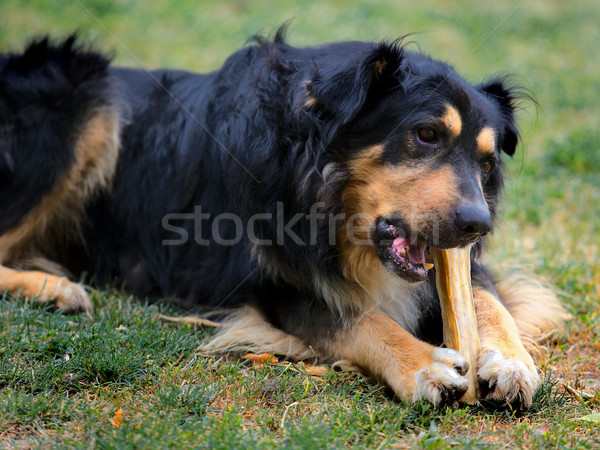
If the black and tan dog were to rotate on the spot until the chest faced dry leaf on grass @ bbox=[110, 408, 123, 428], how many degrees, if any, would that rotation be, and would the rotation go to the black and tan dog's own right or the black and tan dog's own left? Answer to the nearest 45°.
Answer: approximately 45° to the black and tan dog's own right

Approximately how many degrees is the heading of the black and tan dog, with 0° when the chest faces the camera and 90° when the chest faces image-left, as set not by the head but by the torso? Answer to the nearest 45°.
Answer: approximately 315°
